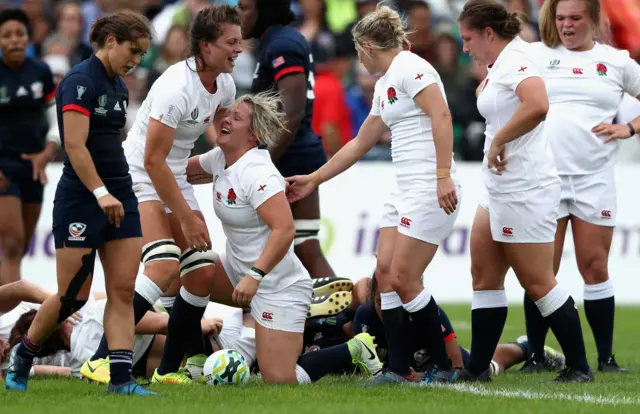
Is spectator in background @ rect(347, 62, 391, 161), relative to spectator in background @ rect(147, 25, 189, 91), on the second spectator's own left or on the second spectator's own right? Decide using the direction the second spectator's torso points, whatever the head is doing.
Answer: on the second spectator's own left

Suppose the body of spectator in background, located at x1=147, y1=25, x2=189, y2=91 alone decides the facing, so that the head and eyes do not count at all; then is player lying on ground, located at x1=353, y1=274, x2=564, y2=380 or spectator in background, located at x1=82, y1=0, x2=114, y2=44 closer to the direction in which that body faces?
the player lying on ground

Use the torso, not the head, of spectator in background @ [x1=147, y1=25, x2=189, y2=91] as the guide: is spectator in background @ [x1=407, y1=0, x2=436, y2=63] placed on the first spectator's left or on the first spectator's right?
on the first spectator's left

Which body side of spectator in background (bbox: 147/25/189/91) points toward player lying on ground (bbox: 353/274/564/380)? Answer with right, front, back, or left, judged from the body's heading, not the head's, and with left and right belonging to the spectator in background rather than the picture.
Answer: front

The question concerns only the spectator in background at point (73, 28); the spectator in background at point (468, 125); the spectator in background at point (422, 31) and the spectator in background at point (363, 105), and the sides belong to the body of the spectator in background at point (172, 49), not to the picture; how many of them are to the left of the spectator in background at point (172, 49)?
3

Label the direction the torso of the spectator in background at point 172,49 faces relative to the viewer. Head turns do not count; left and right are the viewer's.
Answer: facing the viewer

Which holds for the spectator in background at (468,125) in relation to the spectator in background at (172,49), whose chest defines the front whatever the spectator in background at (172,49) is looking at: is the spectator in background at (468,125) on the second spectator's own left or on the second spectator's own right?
on the second spectator's own left

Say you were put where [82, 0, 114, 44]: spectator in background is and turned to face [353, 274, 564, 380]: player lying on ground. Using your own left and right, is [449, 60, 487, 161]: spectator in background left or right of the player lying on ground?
left

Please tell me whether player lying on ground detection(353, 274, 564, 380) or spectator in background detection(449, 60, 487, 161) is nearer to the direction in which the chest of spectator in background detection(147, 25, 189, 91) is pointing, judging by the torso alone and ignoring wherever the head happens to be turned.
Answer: the player lying on ground
